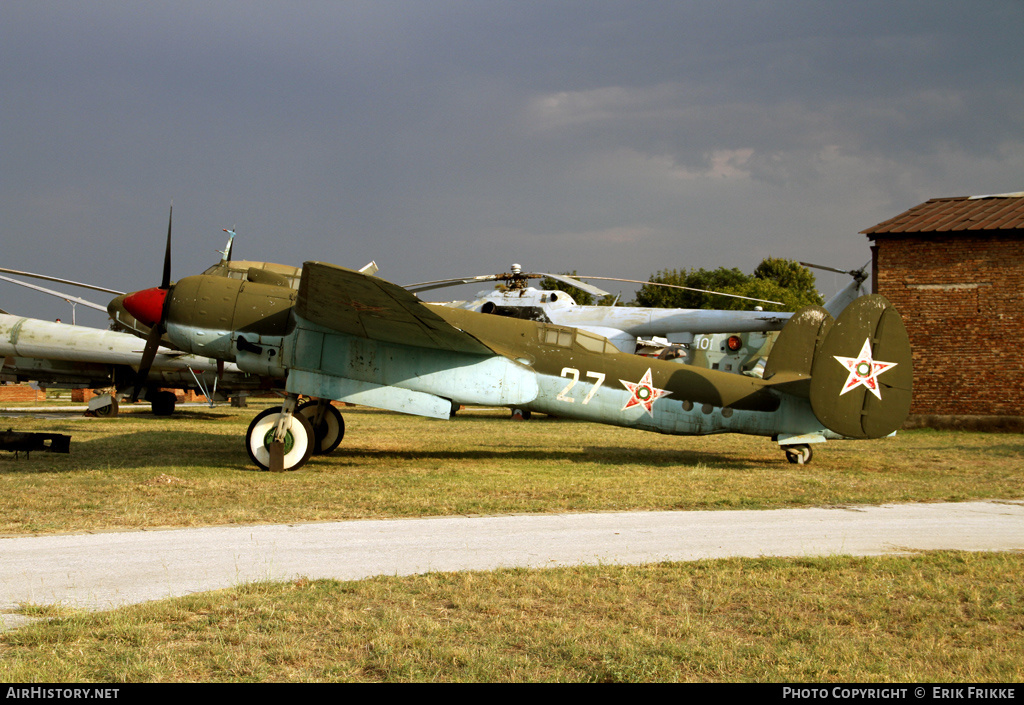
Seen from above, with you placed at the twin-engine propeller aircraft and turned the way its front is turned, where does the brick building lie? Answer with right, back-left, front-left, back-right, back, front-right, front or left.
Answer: back-right

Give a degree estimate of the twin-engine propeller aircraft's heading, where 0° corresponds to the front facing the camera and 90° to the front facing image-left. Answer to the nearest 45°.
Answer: approximately 90°
